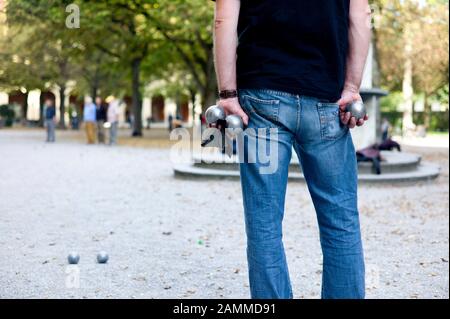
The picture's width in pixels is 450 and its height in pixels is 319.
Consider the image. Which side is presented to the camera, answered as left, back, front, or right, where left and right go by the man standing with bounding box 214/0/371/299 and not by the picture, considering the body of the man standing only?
back

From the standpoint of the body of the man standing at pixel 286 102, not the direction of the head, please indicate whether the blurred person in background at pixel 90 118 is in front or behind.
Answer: in front

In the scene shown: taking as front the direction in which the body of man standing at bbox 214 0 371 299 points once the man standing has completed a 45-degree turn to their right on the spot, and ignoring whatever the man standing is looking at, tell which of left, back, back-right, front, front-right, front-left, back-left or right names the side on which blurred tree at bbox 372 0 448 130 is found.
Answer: front-left

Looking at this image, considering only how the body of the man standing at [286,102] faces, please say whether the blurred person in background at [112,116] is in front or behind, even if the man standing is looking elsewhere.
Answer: in front

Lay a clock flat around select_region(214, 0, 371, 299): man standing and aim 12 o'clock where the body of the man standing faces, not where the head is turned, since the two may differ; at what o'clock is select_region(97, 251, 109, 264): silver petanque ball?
The silver petanque ball is roughly at 11 o'clock from the man standing.

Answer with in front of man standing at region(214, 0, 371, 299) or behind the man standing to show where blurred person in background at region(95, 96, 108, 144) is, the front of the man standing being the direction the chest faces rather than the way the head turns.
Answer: in front
